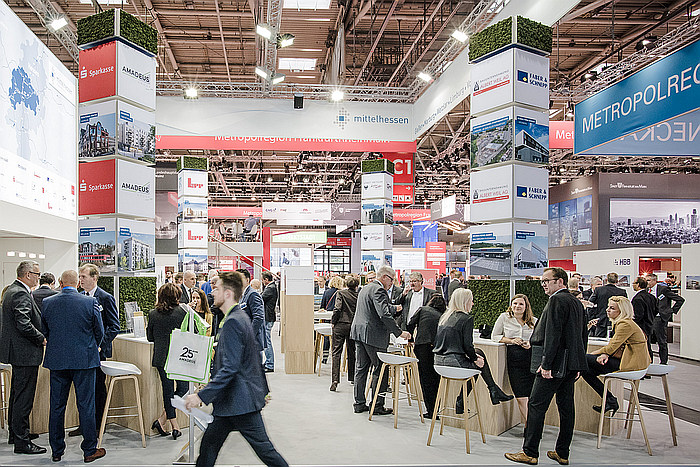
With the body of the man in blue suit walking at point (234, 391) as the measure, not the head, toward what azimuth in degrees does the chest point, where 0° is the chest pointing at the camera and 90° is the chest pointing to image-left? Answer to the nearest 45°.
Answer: approximately 90°

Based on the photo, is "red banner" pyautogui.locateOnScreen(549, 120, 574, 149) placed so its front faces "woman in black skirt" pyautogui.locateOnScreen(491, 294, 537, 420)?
yes

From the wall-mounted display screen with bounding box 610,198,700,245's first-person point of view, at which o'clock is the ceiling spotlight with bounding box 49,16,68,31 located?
The ceiling spotlight is roughly at 1 o'clock from the wall-mounted display screen.

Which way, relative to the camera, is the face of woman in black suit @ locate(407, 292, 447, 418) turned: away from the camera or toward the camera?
away from the camera

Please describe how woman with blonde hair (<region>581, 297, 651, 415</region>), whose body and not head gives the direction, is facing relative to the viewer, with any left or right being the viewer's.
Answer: facing to the left of the viewer

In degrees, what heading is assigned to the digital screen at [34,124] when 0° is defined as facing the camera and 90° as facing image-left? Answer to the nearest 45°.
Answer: approximately 315°

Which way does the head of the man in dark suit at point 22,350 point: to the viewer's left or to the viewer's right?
to the viewer's right

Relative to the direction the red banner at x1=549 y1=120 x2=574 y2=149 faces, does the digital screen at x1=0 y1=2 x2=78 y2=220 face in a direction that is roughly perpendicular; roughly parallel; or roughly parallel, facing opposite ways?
roughly perpendicular

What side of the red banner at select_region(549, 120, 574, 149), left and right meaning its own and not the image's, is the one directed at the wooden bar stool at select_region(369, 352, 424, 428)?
front

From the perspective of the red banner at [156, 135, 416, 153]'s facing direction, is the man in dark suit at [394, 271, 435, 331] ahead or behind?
ahead

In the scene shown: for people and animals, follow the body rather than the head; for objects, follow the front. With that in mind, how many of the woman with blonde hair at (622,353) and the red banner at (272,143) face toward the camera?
1

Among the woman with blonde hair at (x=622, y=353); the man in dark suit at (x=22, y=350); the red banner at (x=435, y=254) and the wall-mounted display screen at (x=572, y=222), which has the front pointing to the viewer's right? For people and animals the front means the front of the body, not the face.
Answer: the man in dark suit
